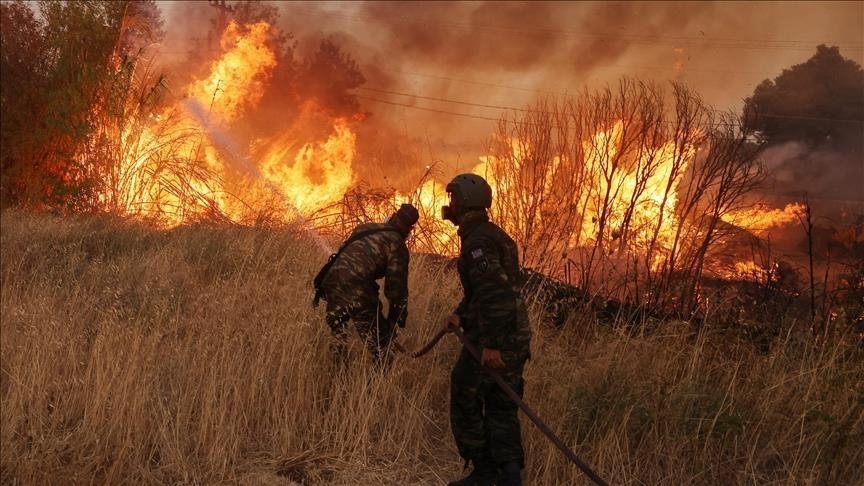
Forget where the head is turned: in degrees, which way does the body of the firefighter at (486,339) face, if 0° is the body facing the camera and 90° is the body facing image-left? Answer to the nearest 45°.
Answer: approximately 90°

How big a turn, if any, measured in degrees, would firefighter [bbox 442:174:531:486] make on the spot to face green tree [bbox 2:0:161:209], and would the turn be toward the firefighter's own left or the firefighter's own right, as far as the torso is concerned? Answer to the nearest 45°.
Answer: approximately 45° to the firefighter's own right

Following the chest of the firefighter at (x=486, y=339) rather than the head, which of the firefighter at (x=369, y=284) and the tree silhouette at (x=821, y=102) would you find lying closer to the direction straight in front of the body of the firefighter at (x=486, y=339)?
the firefighter

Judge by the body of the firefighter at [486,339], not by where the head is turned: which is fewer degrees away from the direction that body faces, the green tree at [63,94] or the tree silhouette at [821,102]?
the green tree

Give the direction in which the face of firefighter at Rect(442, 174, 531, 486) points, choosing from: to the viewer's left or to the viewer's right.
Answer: to the viewer's left

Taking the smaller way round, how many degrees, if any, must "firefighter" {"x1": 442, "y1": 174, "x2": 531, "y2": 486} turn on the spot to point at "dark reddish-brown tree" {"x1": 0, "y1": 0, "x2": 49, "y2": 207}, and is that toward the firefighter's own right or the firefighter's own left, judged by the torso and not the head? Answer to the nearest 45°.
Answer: approximately 45° to the firefighter's own right

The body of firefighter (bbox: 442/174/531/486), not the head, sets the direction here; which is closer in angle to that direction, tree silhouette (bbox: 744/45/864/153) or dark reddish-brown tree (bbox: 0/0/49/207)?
the dark reddish-brown tree

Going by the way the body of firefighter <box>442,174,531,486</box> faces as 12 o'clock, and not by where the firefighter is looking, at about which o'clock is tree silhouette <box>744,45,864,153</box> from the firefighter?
The tree silhouette is roughly at 4 o'clock from the firefighter.

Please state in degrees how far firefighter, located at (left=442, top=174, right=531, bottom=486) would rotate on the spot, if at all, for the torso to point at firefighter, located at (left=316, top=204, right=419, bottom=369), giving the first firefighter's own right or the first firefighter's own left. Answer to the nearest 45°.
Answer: approximately 45° to the first firefighter's own right
